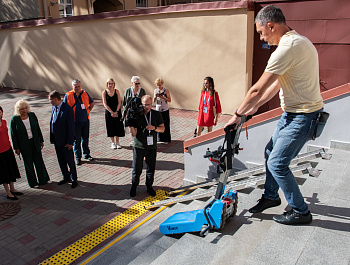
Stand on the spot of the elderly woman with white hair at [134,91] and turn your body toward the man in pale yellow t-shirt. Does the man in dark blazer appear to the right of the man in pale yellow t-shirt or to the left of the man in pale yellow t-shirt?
right

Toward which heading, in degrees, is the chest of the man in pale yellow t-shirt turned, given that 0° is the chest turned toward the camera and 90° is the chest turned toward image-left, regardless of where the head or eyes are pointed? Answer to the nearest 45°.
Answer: approximately 90°

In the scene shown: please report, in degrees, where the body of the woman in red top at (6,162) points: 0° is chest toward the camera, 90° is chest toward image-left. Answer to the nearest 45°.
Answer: approximately 315°

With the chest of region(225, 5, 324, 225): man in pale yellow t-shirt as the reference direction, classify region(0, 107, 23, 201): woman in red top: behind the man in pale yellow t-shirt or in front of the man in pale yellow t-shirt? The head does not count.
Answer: in front

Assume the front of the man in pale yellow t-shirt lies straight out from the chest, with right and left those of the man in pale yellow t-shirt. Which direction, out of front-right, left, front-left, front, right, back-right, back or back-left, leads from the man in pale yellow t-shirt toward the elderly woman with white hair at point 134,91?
front-right

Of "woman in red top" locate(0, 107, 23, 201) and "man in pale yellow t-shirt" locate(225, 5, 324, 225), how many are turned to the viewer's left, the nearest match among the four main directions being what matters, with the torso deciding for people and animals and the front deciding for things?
1

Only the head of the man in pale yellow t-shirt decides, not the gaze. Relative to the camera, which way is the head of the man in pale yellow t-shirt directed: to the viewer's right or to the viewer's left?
to the viewer's left

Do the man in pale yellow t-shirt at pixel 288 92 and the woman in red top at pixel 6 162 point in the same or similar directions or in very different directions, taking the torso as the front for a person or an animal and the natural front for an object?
very different directions
